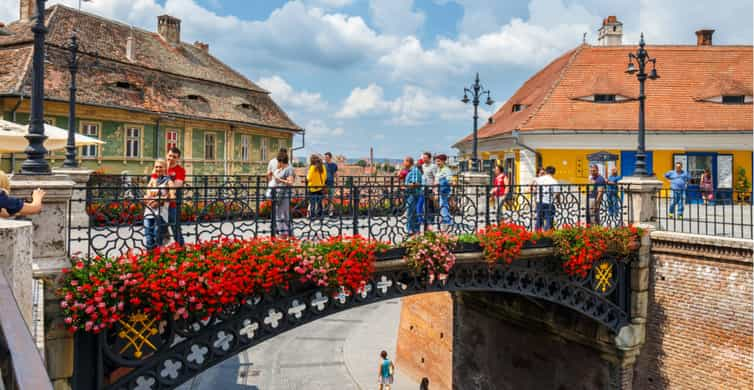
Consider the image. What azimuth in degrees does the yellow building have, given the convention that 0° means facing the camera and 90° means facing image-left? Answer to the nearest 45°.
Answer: approximately 0°

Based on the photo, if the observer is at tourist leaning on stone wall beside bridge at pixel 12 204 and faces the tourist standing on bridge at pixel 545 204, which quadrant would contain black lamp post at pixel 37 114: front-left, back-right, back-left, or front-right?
front-left

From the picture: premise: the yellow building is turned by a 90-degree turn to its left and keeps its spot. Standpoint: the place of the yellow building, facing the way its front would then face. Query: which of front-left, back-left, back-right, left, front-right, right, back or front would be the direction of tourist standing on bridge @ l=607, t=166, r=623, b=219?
right

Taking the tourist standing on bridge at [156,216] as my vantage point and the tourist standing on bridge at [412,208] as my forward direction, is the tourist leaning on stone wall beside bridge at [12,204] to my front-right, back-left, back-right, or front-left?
back-right

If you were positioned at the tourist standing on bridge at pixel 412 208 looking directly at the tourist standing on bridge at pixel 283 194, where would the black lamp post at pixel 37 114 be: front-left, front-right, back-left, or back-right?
front-left

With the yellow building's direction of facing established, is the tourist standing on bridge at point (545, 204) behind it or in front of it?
in front

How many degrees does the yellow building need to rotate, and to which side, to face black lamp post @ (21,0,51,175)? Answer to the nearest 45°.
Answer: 0° — it already faces it
